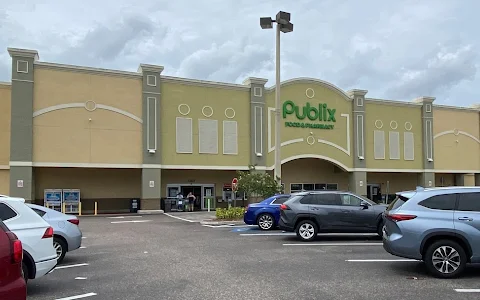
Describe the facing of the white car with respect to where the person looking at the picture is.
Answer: facing to the left of the viewer
